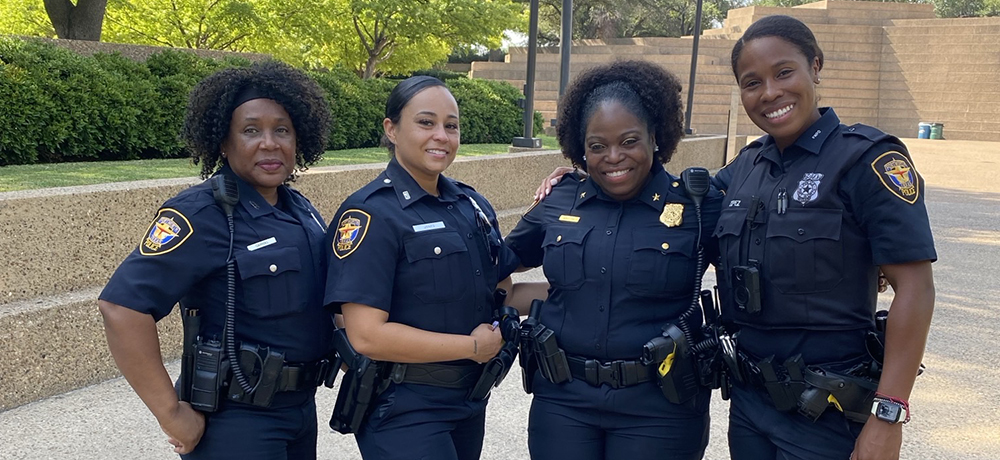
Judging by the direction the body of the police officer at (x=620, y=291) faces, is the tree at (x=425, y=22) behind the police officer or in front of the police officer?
behind

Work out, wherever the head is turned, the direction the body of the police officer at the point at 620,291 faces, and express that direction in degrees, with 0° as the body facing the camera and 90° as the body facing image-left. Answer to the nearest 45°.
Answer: approximately 0°

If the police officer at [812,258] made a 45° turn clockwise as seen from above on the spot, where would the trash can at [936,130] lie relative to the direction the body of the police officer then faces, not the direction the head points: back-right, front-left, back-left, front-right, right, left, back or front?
right

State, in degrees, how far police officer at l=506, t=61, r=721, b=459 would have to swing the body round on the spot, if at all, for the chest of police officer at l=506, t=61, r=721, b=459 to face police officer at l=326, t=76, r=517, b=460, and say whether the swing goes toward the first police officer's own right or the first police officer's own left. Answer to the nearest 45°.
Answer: approximately 90° to the first police officer's own right

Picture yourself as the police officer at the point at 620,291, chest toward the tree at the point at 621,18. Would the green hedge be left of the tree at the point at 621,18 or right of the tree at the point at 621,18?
left

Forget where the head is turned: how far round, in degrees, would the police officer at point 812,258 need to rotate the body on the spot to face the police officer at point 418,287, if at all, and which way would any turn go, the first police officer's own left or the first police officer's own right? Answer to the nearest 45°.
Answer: approximately 45° to the first police officer's own right

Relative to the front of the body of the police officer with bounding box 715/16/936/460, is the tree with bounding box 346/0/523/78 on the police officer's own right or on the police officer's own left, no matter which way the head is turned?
on the police officer's own right

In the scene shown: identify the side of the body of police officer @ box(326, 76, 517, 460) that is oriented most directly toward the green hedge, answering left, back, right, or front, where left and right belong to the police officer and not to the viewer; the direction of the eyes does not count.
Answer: back

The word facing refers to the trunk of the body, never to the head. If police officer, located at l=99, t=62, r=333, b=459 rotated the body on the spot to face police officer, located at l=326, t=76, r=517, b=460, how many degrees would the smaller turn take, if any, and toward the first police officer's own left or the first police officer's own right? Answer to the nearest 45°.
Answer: approximately 45° to the first police officer's own left

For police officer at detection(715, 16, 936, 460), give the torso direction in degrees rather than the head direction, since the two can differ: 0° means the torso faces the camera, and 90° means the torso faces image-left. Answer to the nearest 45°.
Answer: approximately 45°

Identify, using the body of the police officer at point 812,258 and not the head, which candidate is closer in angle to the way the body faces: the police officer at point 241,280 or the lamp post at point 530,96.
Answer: the police officer

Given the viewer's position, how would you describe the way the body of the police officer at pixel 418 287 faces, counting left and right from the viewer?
facing the viewer and to the right of the viewer

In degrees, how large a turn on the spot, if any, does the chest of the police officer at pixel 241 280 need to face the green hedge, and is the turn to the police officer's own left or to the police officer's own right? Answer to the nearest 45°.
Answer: approximately 135° to the police officer's own left

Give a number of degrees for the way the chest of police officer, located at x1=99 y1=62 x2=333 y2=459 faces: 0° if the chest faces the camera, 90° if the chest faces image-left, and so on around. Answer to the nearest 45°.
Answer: approximately 315°

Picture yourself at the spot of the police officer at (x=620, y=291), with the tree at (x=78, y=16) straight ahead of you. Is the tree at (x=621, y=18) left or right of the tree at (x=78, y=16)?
right
